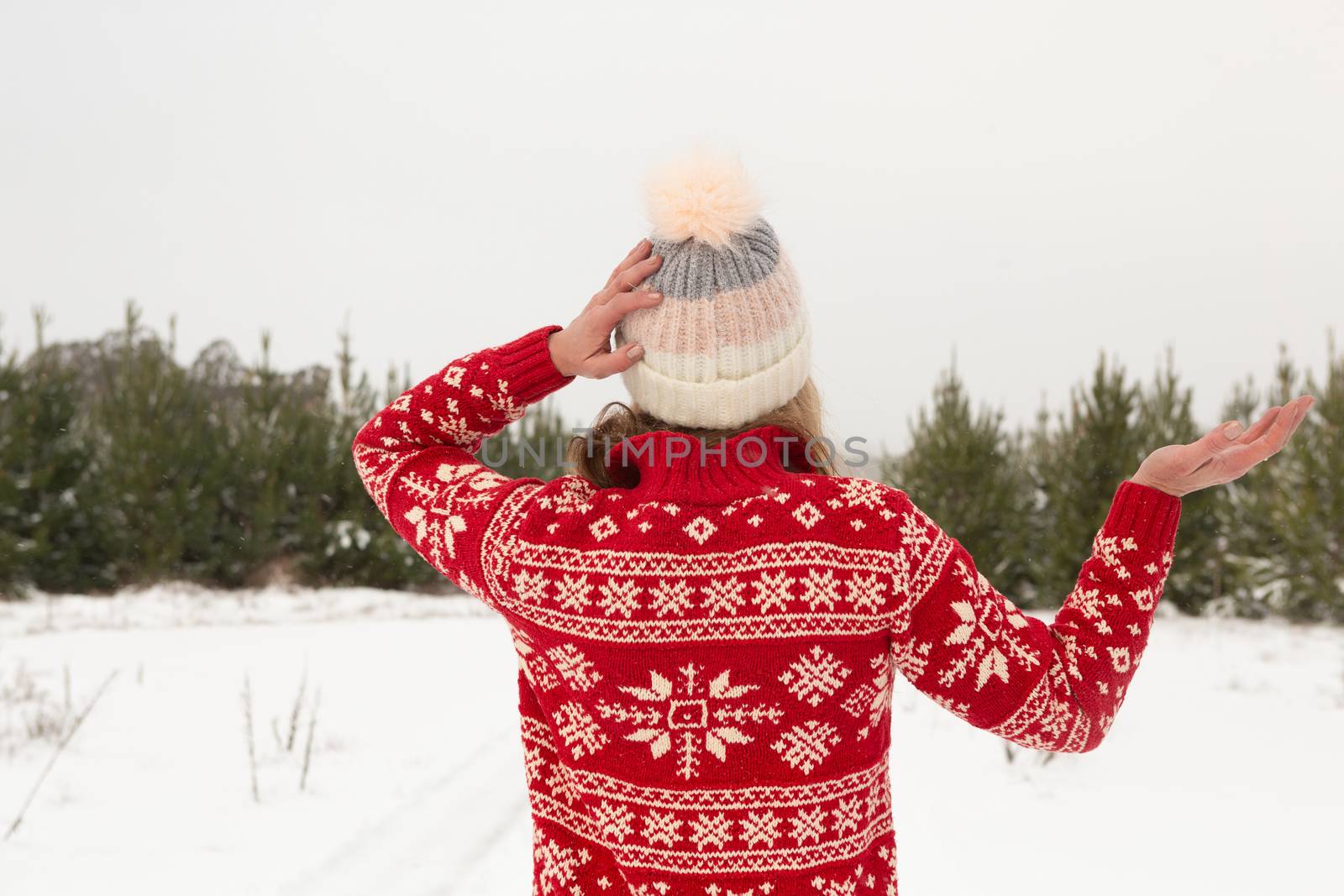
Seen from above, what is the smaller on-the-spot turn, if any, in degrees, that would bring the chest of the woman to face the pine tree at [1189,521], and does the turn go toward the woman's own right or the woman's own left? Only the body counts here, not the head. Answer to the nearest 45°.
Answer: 0° — they already face it

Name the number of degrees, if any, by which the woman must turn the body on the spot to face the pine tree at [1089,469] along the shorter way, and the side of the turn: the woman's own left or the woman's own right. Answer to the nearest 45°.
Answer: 0° — they already face it

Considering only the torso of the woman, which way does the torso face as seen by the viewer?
away from the camera

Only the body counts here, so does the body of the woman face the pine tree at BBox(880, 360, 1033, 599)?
yes

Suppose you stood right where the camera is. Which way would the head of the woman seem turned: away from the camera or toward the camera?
away from the camera
